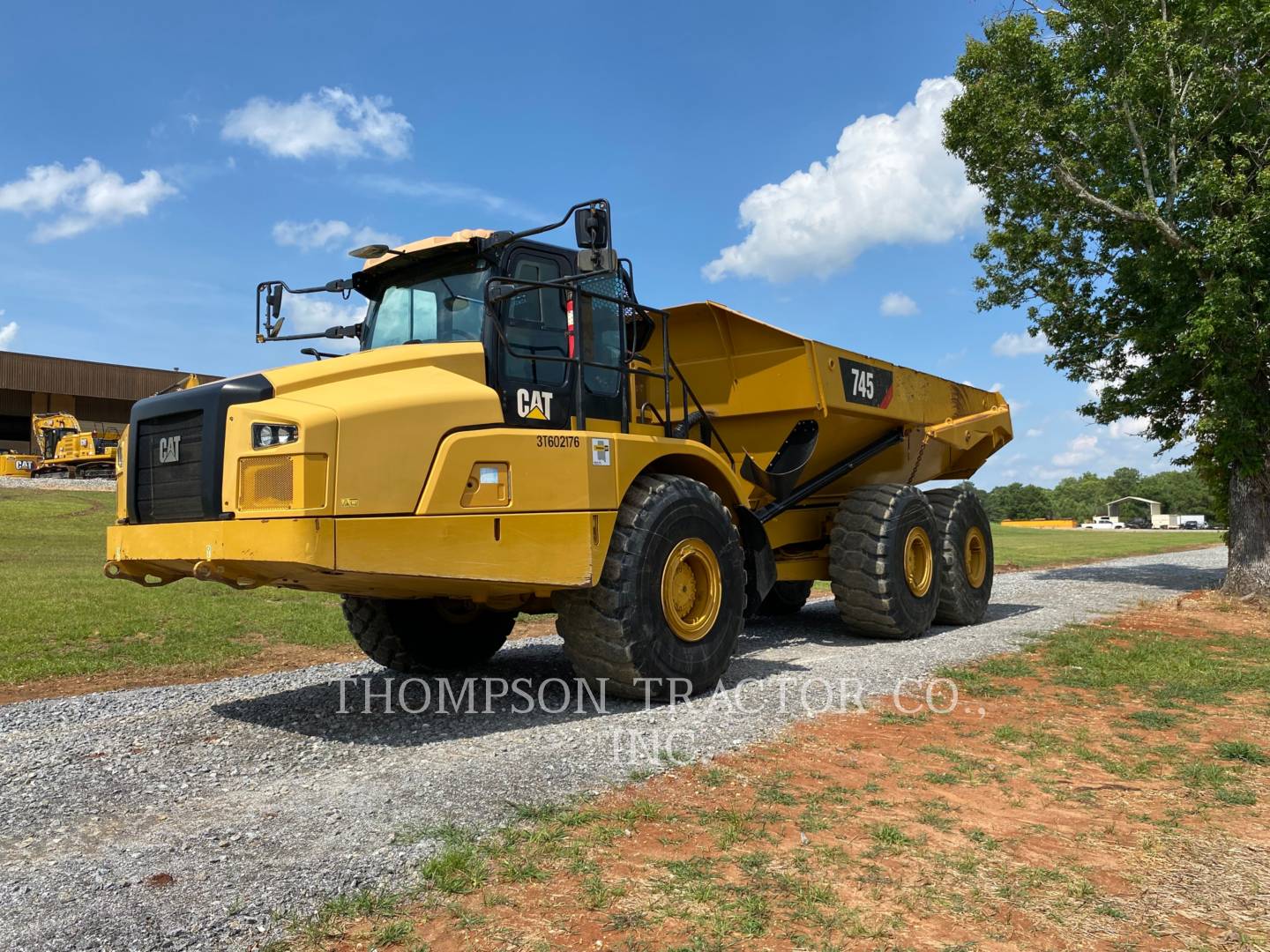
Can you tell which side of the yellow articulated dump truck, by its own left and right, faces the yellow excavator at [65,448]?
right

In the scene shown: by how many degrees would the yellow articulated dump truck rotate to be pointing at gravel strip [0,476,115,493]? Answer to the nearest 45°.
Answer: approximately 90° to its right

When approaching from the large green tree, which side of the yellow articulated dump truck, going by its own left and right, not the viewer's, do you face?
back

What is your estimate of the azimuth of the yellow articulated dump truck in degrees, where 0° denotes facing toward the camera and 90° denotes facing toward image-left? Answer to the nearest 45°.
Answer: approximately 45°

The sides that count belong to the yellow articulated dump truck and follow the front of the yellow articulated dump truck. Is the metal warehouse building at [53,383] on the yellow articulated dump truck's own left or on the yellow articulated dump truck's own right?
on the yellow articulated dump truck's own right
